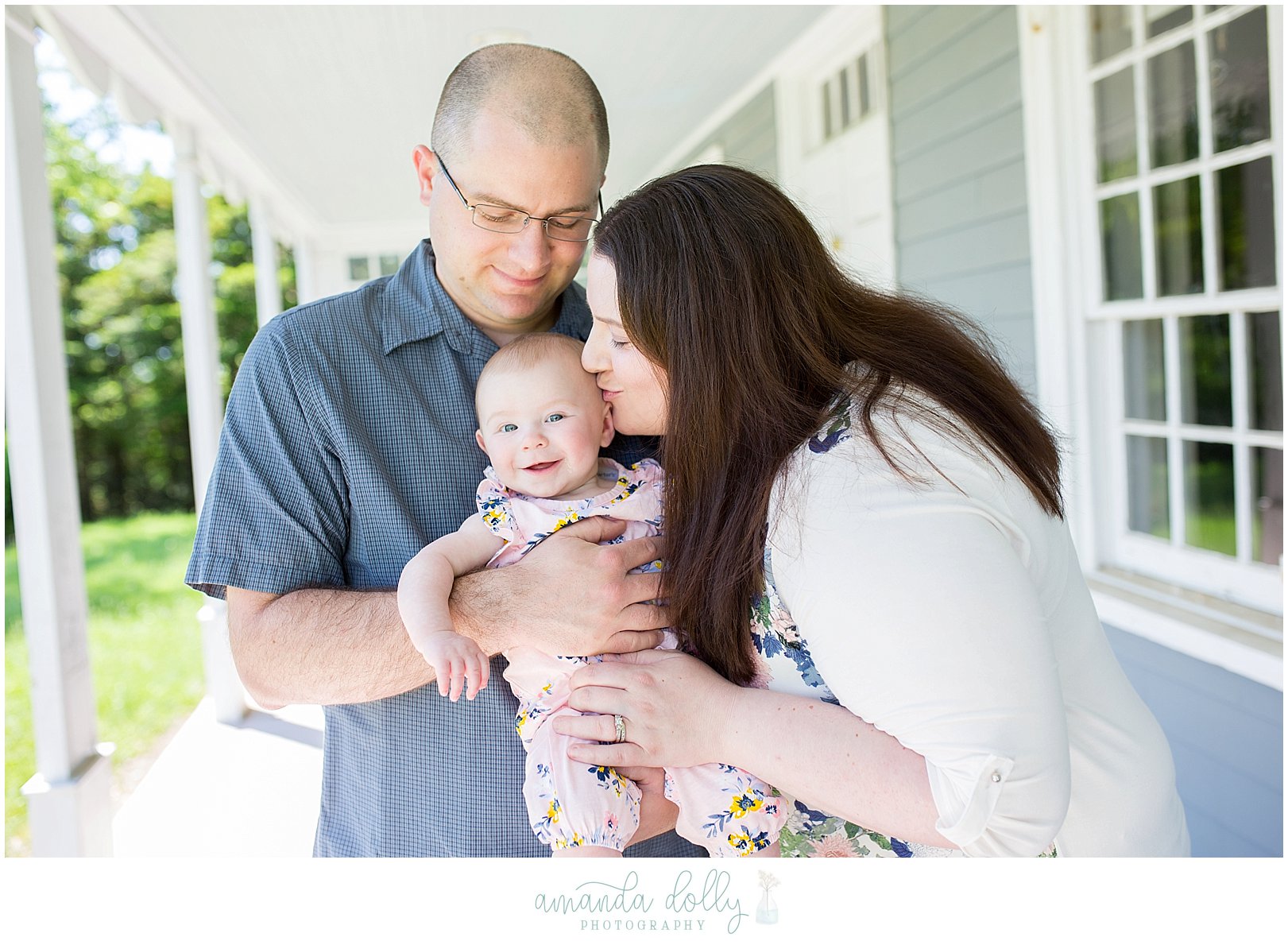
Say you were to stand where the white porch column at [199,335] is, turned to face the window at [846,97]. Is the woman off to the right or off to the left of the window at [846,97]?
right

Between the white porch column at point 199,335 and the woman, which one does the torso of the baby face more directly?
the woman

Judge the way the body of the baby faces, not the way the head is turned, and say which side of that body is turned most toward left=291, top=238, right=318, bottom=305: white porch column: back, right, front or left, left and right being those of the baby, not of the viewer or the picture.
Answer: back

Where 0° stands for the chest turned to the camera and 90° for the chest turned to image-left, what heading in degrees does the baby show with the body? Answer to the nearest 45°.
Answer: approximately 0°

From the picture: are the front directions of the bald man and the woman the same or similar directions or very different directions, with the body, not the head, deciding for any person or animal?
very different directions

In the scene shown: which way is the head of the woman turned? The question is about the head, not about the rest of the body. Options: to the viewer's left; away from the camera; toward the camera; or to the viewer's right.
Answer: to the viewer's left

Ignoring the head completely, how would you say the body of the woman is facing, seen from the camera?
to the viewer's left

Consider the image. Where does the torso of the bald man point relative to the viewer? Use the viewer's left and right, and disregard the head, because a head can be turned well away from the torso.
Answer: facing the viewer and to the right of the viewer

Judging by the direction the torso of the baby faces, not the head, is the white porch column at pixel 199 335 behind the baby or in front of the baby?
behind

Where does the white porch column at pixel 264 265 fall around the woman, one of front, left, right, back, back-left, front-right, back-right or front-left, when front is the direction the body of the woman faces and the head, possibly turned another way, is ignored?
front-right

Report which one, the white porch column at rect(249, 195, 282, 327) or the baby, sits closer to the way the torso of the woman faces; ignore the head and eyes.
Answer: the baby

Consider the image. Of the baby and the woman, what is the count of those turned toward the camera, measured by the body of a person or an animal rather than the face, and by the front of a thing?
1
